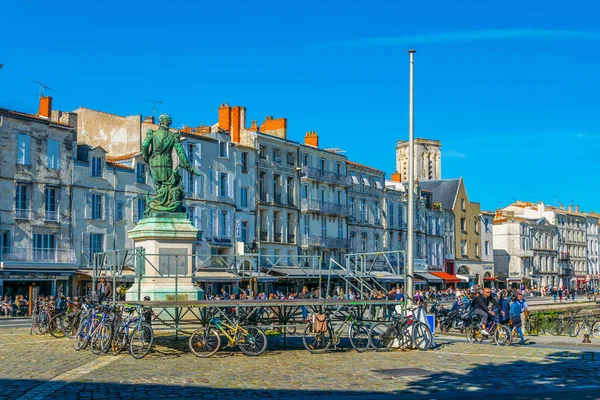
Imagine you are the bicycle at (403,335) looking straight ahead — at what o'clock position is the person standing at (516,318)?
The person standing is roughly at 10 o'clock from the bicycle.

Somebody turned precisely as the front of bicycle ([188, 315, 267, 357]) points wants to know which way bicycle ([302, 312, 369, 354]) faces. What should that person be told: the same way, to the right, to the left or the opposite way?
the opposite way

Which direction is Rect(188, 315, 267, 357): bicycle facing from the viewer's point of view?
to the viewer's left

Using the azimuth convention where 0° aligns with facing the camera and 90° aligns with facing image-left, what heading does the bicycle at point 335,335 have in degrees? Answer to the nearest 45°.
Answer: approximately 270°

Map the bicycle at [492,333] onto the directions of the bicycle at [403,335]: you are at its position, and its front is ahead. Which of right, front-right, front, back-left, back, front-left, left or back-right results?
front-left

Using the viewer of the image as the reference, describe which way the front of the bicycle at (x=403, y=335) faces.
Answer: facing to the right of the viewer

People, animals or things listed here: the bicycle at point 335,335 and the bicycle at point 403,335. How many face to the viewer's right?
2
